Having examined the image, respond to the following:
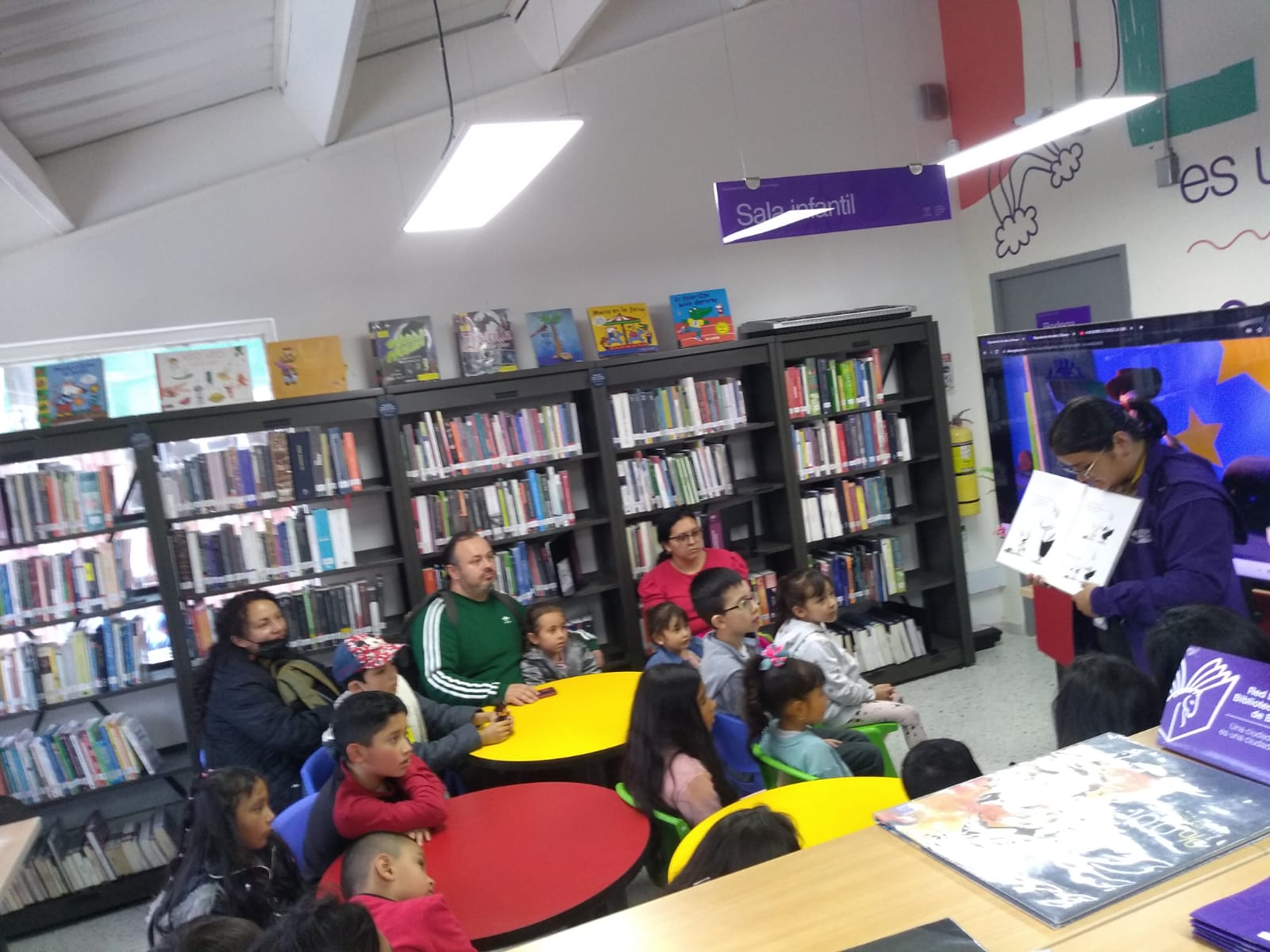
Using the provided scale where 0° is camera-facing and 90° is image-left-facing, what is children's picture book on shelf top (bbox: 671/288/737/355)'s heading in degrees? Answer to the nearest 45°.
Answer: approximately 0°

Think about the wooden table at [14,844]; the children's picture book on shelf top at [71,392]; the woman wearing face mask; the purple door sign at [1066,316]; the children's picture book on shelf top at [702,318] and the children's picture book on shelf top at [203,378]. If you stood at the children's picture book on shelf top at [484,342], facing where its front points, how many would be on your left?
2

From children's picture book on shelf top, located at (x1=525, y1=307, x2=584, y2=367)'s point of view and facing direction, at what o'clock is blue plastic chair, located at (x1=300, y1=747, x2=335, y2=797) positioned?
The blue plastic chair is roughly at 1 o'clock from the children's picture book on shelf top.

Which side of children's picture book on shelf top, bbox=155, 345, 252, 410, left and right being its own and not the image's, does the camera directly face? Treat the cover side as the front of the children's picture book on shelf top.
front

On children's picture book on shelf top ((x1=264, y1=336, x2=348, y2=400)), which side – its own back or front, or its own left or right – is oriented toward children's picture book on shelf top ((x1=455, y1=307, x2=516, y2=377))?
left

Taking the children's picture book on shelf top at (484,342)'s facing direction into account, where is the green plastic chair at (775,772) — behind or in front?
in front

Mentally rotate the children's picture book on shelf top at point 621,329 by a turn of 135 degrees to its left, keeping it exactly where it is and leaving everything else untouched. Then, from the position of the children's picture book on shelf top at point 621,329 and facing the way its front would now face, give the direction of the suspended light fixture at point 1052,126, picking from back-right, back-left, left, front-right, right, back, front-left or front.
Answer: right

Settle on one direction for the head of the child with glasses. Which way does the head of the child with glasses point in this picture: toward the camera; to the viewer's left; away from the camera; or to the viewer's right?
to the viewer's right

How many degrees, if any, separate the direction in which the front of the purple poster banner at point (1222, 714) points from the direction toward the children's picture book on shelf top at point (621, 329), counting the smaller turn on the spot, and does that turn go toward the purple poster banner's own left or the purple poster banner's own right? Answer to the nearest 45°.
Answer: approximately 135° to the purple poster banner's own right

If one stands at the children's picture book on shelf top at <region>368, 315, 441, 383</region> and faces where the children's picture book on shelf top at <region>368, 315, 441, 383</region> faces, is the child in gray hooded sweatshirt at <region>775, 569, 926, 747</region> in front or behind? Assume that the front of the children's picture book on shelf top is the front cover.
in front

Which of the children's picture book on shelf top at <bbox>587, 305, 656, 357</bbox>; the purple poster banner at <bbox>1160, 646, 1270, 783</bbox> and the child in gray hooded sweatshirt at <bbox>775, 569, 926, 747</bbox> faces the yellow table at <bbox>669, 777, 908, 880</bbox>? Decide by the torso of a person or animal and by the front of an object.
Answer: the children's picture book on shelf top
